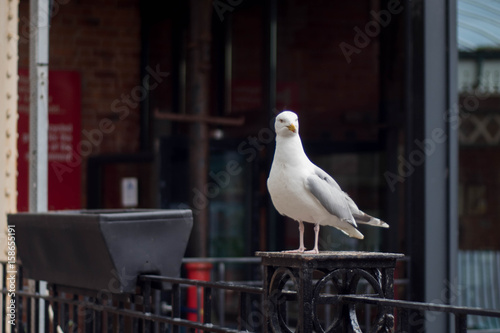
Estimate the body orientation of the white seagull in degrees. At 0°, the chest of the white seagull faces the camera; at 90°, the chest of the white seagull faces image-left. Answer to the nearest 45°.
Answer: approximately 45°

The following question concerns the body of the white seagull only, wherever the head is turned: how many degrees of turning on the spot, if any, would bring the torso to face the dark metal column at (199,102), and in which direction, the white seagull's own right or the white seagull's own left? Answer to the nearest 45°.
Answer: approximately 135° to the white seagull's own right

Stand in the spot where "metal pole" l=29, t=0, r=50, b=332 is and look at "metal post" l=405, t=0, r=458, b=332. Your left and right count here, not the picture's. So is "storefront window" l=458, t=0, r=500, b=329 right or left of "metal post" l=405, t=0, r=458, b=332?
left

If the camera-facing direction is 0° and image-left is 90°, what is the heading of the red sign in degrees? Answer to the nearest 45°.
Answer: approximately 0°
